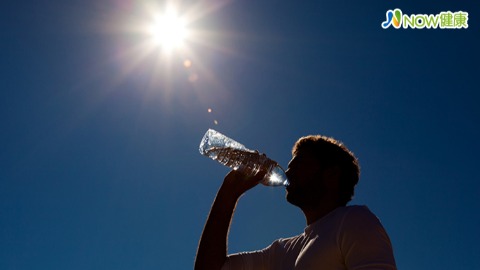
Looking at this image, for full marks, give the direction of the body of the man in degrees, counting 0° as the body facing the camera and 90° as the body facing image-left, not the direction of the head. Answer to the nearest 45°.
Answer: approximately 45°

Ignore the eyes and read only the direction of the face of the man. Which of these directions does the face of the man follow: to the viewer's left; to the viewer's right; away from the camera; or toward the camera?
to the viewer's left
